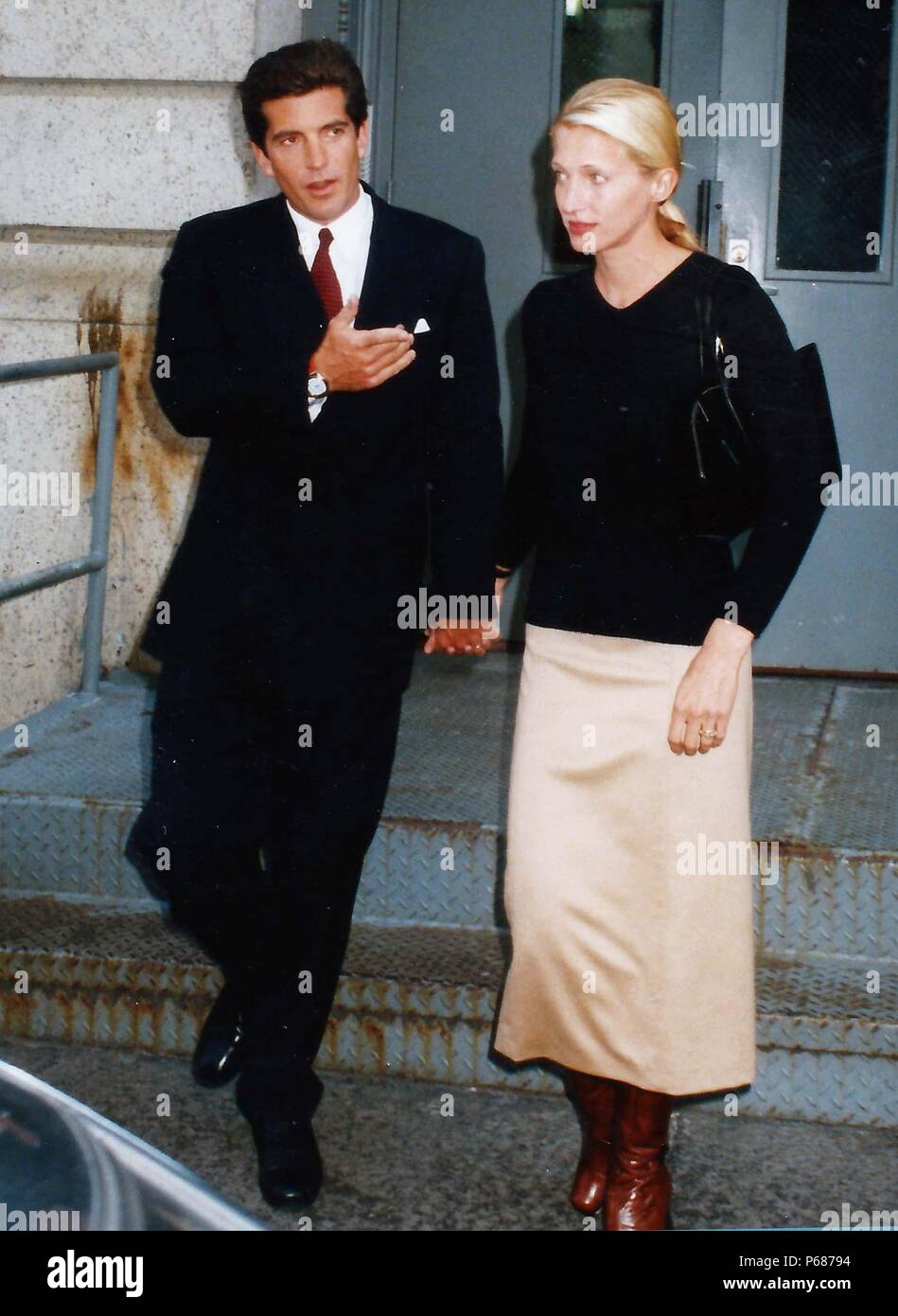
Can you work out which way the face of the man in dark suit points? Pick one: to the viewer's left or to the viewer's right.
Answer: to the viewer's right

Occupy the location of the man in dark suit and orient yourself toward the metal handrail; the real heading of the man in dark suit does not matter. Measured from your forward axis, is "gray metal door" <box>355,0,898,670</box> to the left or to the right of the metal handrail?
right

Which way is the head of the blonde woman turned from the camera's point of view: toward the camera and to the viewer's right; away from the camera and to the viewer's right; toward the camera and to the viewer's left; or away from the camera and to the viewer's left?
toward the camera and to the viewer's left

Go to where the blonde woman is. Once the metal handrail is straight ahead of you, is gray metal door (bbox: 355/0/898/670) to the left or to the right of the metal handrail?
right

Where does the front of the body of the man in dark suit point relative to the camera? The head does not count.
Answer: toward the camera
